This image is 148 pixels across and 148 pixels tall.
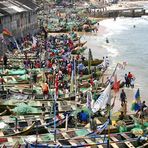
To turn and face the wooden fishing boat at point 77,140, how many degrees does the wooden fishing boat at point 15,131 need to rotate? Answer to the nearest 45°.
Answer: approximately 45° to its right

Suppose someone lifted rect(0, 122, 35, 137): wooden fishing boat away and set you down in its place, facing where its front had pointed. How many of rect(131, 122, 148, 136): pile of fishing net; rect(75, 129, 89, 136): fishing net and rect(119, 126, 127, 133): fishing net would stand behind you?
0

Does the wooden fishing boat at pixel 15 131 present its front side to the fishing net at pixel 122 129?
yes

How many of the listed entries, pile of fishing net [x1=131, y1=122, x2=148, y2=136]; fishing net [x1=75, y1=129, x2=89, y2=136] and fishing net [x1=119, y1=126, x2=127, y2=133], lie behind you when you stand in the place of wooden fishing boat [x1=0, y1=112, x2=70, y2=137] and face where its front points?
0

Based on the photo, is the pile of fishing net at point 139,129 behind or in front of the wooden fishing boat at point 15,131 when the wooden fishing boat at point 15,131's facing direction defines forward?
in front

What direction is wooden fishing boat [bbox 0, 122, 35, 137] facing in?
to the viewer's right

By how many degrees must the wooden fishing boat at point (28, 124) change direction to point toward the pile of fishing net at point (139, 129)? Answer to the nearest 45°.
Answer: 0° — it already faces it
